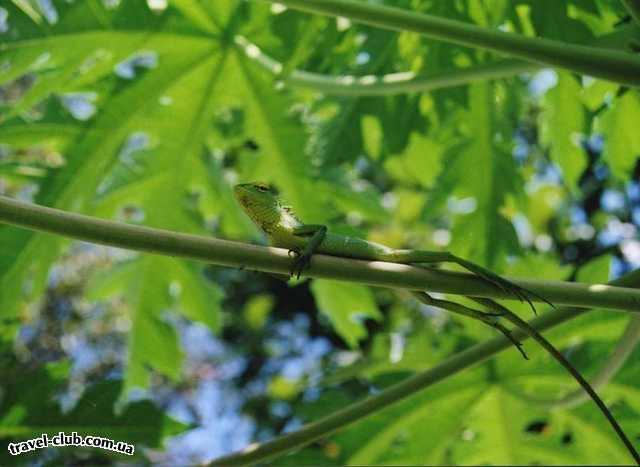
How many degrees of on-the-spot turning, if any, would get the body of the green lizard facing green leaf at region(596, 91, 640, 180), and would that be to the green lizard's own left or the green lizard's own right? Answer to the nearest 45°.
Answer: approximately 135° to the green lizard's own right

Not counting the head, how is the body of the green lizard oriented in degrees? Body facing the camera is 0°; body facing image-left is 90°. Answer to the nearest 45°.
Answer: approximately 90°
